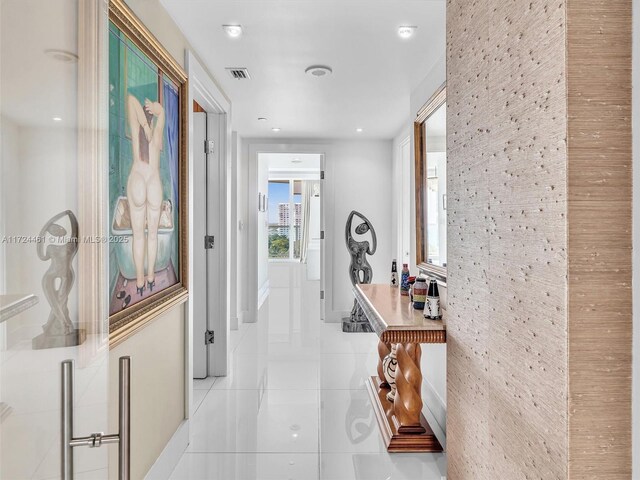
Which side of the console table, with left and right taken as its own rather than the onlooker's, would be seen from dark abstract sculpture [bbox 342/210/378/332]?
right

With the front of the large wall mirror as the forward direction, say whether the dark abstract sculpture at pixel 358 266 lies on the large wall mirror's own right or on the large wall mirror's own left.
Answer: on the large wall mirror's own right

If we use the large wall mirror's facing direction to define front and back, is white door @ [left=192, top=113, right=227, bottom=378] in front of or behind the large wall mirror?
in front

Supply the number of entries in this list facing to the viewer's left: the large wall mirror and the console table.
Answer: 2

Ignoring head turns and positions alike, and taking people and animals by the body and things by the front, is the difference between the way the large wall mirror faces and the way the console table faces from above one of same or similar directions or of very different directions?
same or similar directions

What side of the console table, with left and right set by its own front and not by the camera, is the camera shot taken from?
left

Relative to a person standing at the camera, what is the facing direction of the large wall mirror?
facing to the left of the viewer
